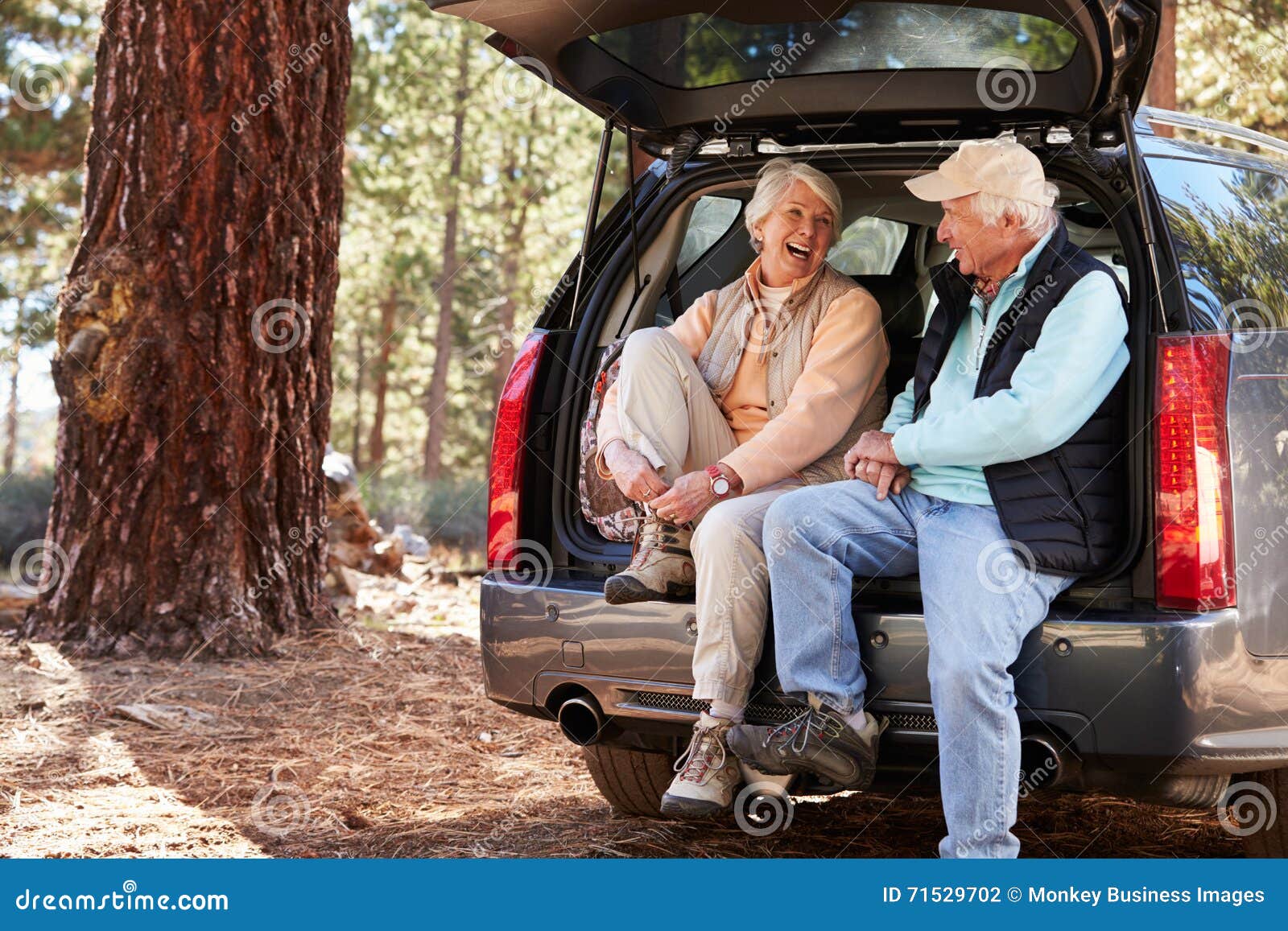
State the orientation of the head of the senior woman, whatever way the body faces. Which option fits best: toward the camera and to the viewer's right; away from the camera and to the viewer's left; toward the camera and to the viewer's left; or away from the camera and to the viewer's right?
toward the camera and to the viewer's right

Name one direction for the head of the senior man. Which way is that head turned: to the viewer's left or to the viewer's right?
to the viewer's left

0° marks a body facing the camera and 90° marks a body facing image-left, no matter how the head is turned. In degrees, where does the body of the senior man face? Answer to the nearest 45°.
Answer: approximately 45°

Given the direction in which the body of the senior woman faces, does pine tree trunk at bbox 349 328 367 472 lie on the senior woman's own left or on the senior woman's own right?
on the senior woman's own right

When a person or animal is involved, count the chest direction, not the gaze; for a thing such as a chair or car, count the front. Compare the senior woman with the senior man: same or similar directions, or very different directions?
same or similar directions

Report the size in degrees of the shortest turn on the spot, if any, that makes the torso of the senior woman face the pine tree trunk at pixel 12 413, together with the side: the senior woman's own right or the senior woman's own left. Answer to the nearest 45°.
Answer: approximately 90° to the senior woman's own right

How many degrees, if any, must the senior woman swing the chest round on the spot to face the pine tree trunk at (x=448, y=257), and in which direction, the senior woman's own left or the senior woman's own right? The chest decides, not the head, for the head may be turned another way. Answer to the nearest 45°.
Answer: approximately 135° to the senior woman's own right

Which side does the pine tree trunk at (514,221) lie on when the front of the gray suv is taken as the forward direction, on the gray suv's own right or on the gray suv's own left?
on the gray suv's own left

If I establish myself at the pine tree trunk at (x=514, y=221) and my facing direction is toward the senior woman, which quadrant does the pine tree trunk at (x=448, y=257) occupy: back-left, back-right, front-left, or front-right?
back-right

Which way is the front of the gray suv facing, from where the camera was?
facing away from the viewer and to the right of the viewer

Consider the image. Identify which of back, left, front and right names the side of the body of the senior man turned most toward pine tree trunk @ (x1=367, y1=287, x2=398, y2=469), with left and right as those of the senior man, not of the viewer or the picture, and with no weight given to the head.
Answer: right

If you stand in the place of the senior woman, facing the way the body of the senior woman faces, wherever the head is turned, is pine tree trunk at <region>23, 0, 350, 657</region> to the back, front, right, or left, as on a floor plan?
right
